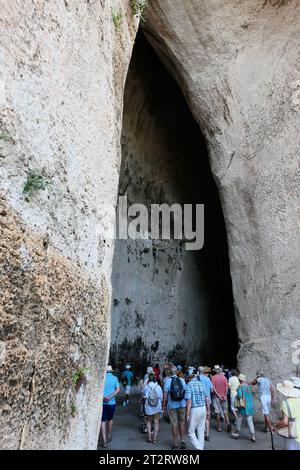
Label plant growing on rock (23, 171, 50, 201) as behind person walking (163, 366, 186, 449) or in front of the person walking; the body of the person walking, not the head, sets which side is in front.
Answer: behind

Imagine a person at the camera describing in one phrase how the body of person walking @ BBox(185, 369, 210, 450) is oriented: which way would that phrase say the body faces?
away from the camera

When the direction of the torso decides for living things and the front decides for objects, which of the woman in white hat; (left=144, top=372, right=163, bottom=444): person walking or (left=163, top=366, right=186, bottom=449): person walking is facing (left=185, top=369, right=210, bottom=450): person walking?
the woman in white hat

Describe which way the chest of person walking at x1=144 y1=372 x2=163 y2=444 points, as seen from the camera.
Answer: away from the camera

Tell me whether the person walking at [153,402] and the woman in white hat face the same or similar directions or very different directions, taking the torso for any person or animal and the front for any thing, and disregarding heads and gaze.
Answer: same or similar directions

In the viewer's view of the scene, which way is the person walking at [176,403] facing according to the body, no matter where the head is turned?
away from the camera

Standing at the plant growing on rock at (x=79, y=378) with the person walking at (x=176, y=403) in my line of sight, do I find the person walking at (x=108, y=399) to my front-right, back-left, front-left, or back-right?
front-left

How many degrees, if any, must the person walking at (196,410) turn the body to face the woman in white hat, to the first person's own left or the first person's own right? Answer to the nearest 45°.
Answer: approximately 135° to the first person's own right

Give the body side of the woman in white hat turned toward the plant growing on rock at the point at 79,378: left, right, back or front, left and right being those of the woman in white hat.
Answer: left

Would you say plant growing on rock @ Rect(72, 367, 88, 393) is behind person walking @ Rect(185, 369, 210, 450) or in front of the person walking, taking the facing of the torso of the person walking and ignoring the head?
behind

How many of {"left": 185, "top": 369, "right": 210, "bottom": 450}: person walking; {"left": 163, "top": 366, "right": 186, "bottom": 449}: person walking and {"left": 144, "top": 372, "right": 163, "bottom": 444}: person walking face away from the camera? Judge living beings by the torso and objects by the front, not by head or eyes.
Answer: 3

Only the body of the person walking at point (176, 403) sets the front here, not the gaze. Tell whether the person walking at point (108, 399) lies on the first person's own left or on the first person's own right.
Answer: on the first person's own left

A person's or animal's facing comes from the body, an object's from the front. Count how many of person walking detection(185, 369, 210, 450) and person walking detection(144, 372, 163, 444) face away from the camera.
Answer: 2

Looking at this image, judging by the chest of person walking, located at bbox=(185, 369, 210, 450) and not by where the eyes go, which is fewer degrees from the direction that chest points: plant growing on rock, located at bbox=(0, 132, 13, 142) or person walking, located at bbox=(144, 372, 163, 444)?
the person walking

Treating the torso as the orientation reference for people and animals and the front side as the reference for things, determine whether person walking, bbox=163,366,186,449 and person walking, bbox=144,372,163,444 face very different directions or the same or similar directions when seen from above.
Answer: same or similar directions
